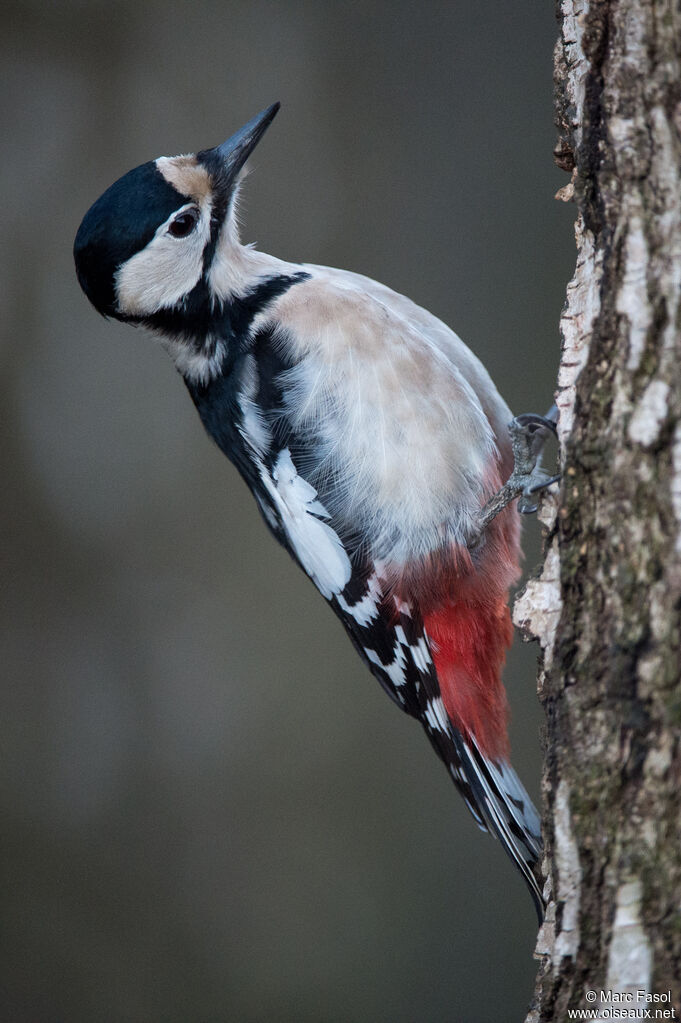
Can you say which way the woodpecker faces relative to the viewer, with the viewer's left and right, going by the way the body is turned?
facing to the right of the viewer
